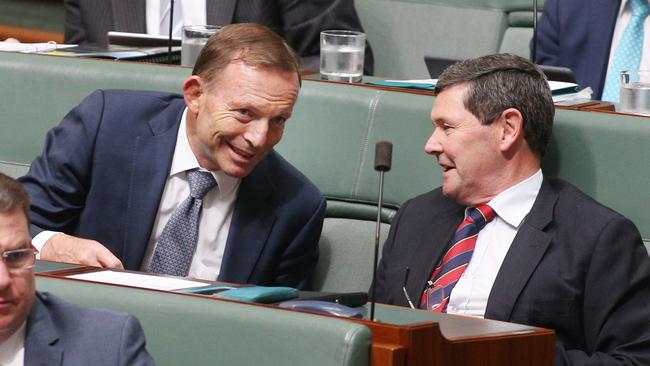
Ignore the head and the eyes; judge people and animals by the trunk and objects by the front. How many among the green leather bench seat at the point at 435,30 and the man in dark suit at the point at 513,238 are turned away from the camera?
0

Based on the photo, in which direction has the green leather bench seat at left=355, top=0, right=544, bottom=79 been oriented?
toward the camera

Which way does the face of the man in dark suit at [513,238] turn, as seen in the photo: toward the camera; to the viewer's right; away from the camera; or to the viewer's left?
to the viewer's left

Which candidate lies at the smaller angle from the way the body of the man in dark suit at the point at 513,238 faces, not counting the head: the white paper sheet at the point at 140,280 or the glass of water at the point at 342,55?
the white paper sheet

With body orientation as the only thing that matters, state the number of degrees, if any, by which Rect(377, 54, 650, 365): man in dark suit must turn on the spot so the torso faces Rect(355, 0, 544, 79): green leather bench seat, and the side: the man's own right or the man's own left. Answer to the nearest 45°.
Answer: approximately 135° to the man's own right

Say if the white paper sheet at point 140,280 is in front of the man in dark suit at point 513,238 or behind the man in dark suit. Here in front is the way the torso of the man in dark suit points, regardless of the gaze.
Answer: in front

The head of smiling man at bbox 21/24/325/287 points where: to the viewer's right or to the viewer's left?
to the viewer's right

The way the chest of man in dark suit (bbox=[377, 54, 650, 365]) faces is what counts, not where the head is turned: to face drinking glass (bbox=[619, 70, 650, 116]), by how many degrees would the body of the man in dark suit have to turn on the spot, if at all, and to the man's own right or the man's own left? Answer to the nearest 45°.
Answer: approximately 180°

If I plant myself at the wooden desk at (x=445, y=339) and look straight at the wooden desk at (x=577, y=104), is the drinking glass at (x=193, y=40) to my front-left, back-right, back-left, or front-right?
front-left

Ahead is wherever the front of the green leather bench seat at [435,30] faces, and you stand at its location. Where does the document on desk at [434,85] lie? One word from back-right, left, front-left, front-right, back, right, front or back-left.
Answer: front

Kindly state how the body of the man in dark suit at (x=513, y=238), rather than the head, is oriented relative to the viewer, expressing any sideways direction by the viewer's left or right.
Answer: facing the viewer and to the left of the viewer
